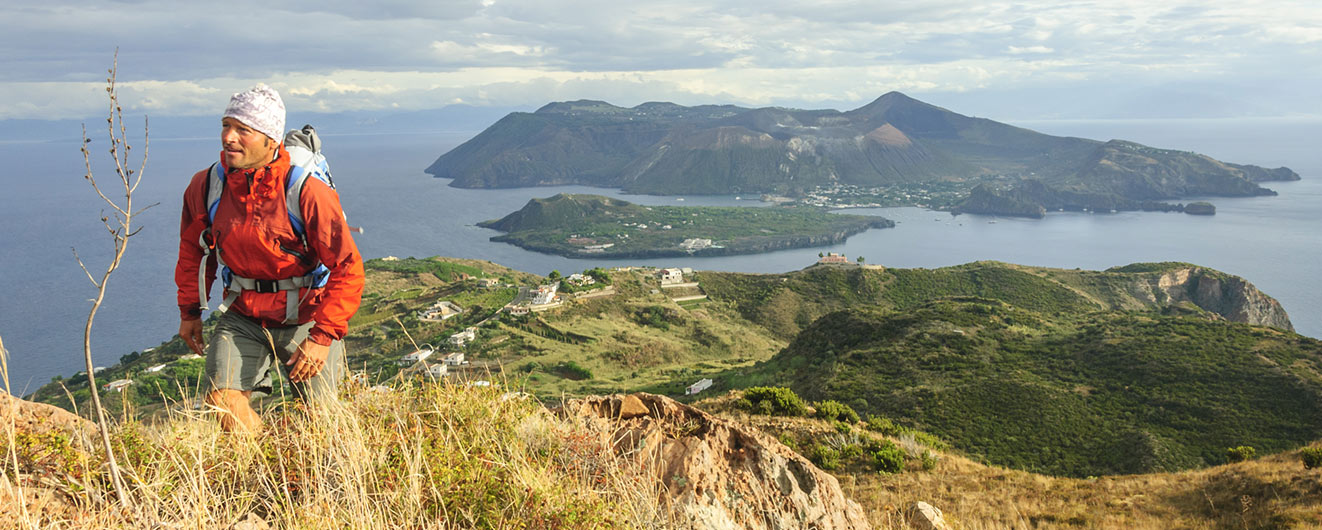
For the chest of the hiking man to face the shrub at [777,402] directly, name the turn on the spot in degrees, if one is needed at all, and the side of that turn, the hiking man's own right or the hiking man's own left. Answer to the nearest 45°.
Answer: approximately 180°

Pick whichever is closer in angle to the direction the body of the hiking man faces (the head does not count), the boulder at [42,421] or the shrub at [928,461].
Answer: the boulder

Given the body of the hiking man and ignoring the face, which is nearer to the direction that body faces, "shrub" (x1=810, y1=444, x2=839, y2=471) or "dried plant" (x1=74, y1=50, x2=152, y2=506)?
the dried plant

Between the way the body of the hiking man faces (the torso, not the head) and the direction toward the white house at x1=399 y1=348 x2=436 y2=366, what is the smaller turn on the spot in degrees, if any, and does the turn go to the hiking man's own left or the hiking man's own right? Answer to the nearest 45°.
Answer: approximately 135° to the hiking man's own right

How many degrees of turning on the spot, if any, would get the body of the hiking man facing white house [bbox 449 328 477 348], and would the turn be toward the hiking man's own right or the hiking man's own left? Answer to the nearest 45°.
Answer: approximately 135° to the hiking man's own right

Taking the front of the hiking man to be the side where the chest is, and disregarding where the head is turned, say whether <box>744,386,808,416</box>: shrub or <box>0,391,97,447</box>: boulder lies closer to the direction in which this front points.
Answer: the boulder

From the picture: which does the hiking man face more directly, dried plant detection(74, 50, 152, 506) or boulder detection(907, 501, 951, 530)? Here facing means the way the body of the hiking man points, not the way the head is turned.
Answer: the dried plant

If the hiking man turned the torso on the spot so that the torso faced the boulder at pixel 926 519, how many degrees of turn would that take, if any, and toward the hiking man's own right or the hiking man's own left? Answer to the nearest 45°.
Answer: approximately 135° to the hiking man's own left

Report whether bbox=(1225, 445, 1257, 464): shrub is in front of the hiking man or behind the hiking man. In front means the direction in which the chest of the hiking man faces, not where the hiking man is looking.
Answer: behind

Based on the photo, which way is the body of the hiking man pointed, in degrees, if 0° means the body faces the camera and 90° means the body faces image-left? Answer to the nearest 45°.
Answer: approximately 45°

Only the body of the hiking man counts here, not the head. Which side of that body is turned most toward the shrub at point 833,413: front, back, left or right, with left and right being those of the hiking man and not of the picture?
back
